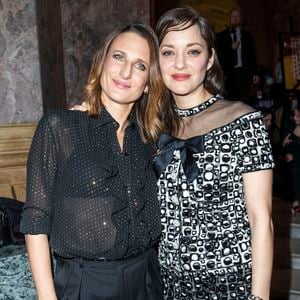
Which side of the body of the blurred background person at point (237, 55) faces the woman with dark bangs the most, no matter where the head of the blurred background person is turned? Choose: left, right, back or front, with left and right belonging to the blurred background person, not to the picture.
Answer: front

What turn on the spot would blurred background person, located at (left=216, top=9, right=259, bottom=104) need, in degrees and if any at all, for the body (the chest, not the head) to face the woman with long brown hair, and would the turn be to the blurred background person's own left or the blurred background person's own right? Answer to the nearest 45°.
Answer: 0° — they already face them

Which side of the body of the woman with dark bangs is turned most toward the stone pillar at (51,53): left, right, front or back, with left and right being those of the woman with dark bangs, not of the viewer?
right

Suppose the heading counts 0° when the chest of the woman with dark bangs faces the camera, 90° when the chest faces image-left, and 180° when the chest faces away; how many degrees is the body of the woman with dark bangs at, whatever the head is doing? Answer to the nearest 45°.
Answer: approximately 45°

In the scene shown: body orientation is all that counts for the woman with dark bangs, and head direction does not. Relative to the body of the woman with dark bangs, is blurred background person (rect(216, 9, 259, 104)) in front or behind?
behind

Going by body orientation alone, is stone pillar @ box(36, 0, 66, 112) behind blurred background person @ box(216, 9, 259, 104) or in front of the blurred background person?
in front

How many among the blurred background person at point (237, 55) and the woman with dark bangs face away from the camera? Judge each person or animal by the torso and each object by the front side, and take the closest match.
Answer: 0
